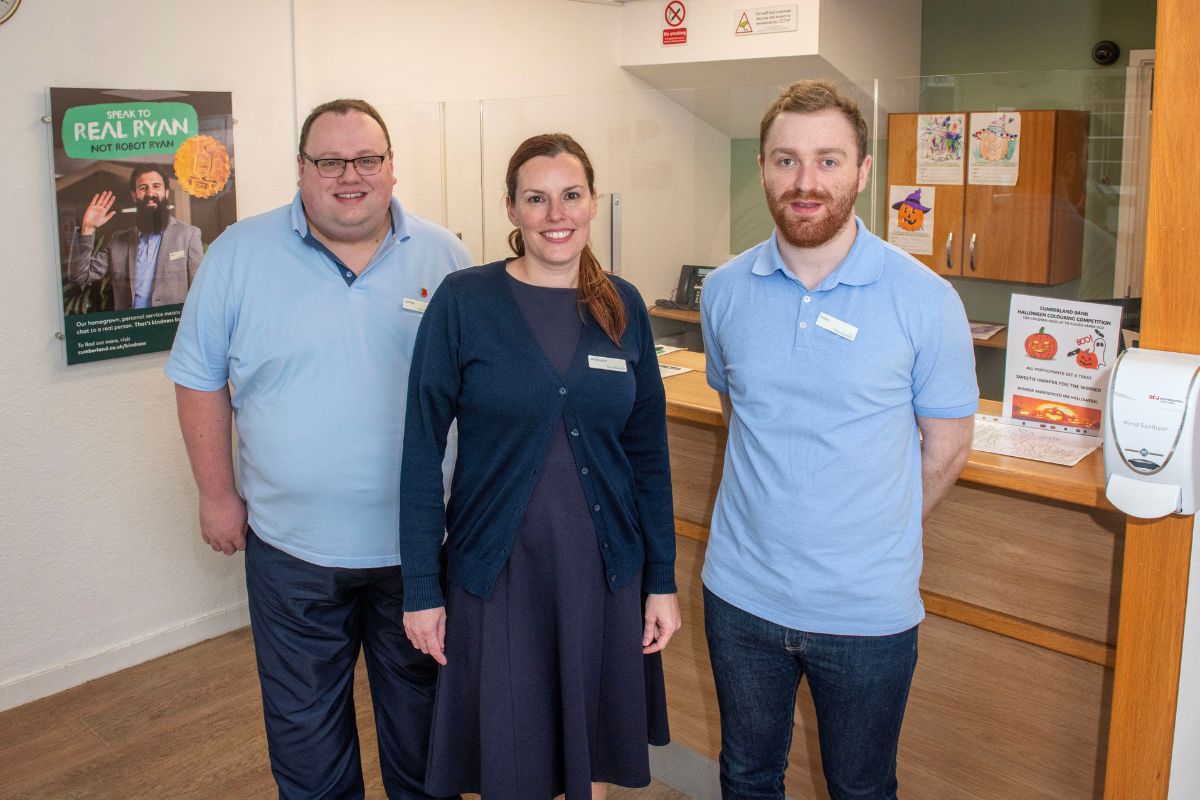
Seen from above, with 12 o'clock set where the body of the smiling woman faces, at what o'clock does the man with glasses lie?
The man with glasses is roughly at 4 o'clock from the smiling woman.

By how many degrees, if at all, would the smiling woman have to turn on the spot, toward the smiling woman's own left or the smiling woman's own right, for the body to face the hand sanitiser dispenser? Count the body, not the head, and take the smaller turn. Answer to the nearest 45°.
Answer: approximately 90° to the smiling woman's own left

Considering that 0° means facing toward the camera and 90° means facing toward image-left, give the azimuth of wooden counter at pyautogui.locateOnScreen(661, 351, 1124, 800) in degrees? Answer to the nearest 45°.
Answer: approximately 45°

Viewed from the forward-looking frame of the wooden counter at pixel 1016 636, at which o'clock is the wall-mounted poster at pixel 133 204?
The wall-mounted poster is roughly at 2 o'clock from the wooden counter.

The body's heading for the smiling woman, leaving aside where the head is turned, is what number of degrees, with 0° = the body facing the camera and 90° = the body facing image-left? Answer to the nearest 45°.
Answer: approximately 0°

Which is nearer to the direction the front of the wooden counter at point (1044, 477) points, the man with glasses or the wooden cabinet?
the man with glasses

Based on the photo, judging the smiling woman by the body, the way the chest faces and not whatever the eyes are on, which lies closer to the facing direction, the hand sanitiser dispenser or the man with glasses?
the hand sanitiser dispenser
